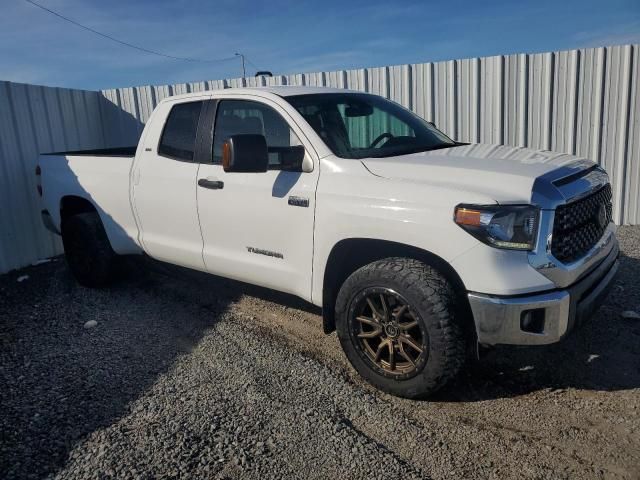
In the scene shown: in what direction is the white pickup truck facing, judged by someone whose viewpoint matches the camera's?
facing the viewer and to the right of the viewer
